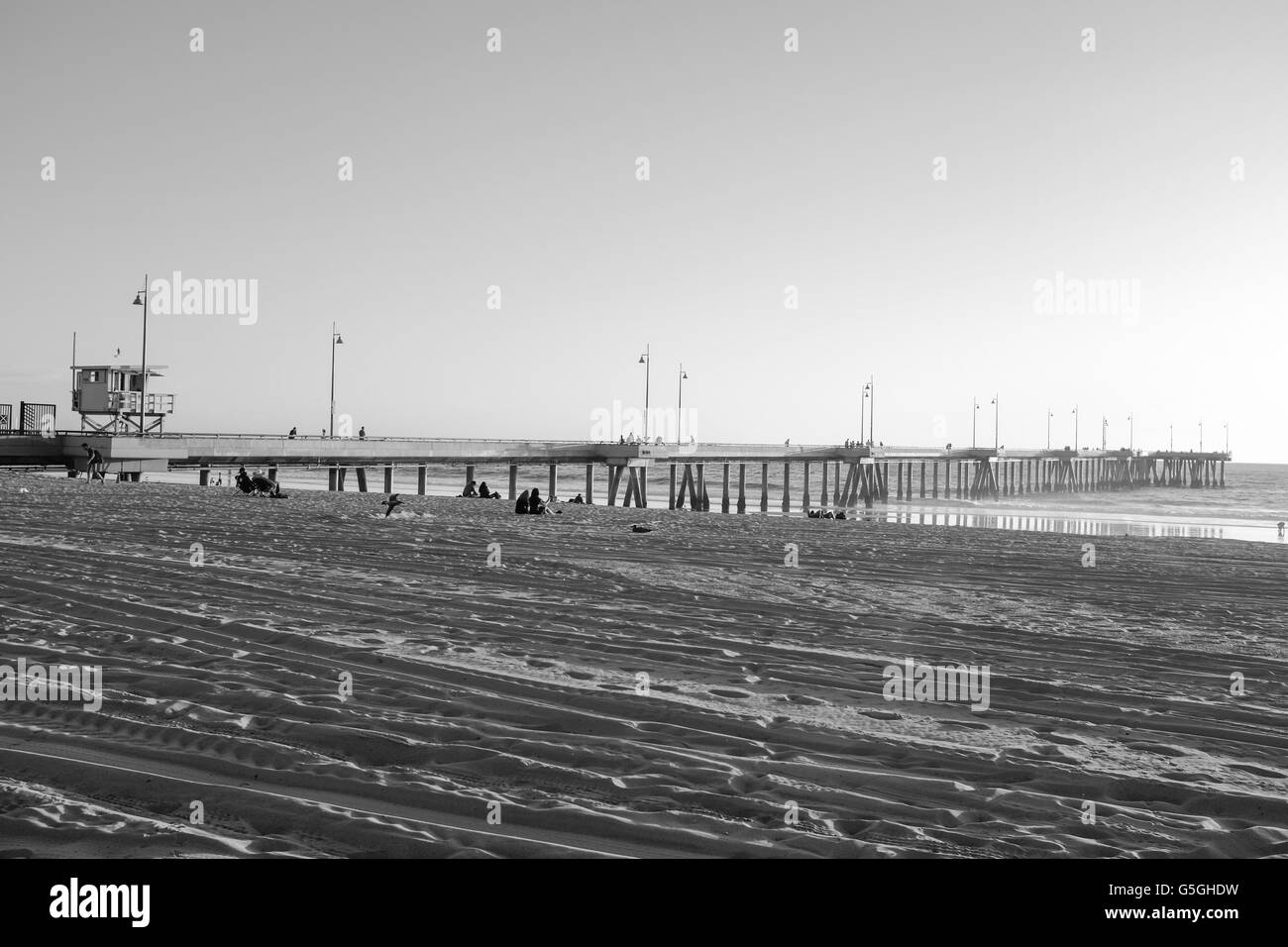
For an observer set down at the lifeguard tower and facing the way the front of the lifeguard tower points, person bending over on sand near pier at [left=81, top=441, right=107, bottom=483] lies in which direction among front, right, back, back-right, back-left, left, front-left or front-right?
right

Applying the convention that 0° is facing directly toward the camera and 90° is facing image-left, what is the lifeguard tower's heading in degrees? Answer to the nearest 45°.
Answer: approximately 270°
